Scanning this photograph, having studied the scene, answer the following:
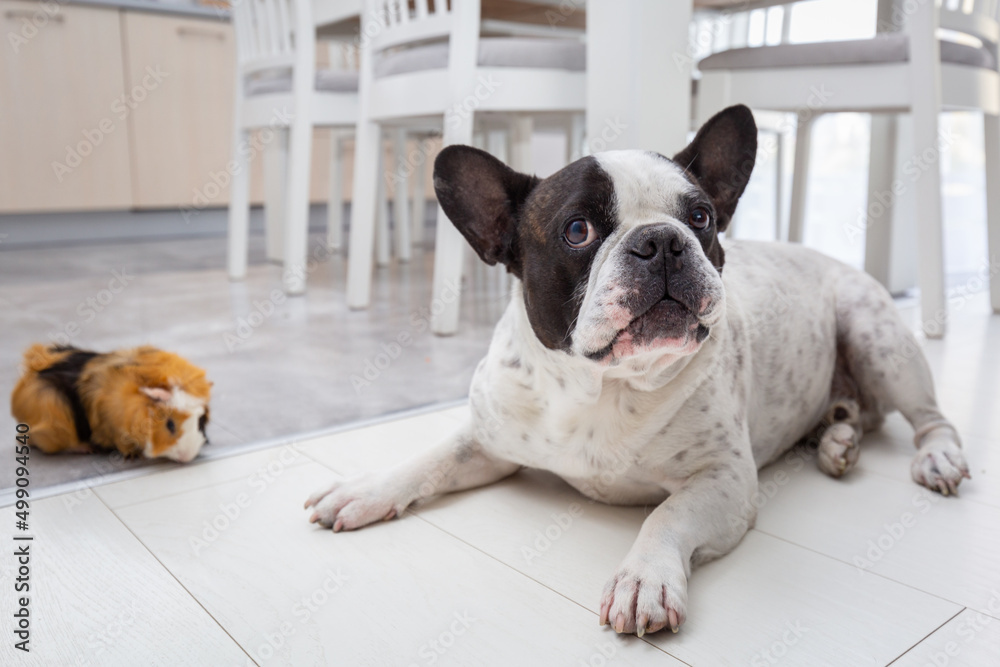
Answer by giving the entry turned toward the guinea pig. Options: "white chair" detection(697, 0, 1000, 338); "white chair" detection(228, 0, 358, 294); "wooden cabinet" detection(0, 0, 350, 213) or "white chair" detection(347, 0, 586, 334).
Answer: the wooden cabinet

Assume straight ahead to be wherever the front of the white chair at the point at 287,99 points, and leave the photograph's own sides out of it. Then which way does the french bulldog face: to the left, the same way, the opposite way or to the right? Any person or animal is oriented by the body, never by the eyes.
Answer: the opposite way

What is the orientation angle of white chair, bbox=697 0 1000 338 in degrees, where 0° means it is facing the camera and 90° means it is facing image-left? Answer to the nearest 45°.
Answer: approximately 135°

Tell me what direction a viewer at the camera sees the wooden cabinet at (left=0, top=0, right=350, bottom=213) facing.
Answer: facing the viewer

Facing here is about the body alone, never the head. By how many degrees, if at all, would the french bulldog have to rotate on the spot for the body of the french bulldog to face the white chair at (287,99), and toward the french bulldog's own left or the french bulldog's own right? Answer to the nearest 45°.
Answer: approximately 90° to the french bulldog's own right

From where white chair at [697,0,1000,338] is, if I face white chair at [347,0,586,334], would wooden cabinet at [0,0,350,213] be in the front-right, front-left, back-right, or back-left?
front-right

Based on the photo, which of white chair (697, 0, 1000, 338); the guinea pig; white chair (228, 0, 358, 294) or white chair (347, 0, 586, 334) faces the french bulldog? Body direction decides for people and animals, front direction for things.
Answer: the guinea pig

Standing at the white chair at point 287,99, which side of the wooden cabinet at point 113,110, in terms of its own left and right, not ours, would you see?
front

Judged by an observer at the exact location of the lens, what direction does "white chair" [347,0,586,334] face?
facing away from the viewer and to the right of the viewer

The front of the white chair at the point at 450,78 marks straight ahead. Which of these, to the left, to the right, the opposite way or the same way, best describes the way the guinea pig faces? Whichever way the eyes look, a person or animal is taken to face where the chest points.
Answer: to the right

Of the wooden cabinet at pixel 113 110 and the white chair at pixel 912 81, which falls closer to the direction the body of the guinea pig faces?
the white chair

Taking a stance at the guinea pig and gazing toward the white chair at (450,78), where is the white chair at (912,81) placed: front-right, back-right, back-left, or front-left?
front-right

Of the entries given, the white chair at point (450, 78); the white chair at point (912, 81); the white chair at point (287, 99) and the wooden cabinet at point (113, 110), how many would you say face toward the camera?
1

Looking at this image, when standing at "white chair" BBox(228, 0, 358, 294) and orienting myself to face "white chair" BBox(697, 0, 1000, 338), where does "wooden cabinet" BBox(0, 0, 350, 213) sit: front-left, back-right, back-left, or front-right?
back-left

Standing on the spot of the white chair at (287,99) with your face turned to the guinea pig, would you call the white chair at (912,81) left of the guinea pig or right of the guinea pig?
left

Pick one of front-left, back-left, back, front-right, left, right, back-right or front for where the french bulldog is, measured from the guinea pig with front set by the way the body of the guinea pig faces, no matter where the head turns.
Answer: front
